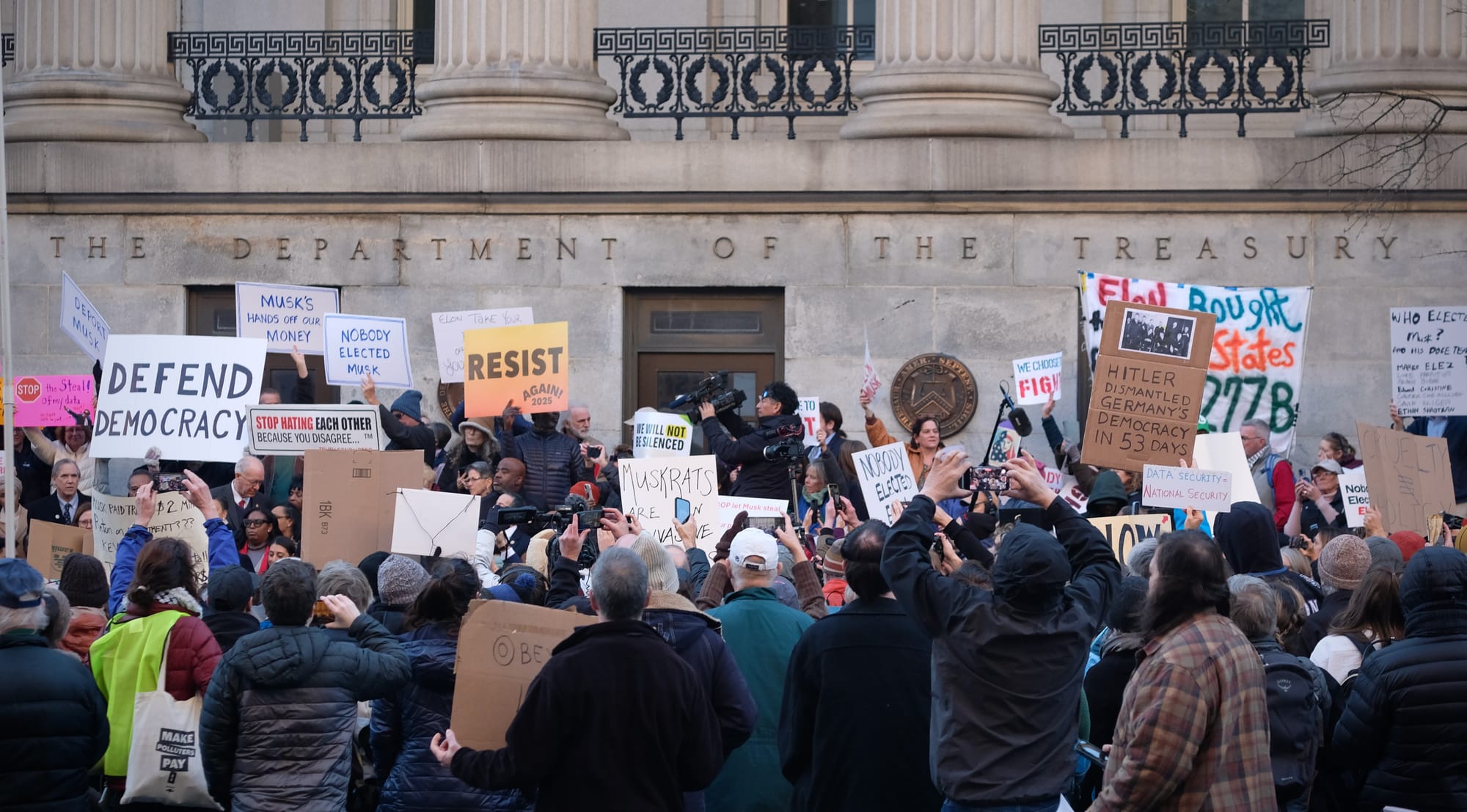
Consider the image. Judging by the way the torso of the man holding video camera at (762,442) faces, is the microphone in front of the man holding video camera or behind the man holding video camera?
behind

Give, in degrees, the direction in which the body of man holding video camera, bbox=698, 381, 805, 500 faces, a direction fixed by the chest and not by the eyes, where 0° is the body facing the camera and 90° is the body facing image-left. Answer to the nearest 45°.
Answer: approximately 90°

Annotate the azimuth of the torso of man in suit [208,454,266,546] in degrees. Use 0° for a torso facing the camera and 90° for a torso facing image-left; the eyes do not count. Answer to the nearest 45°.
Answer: approximately 315°

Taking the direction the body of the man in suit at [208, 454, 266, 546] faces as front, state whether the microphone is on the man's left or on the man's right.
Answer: on the man's left
